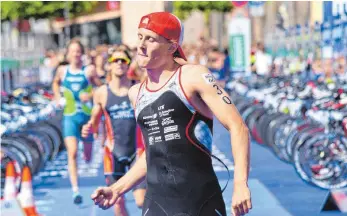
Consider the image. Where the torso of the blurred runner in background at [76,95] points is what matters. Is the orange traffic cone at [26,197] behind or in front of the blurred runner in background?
in front

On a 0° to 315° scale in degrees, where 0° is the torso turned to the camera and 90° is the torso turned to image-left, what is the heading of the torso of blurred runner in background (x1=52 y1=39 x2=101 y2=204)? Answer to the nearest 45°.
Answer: approximately 0°
